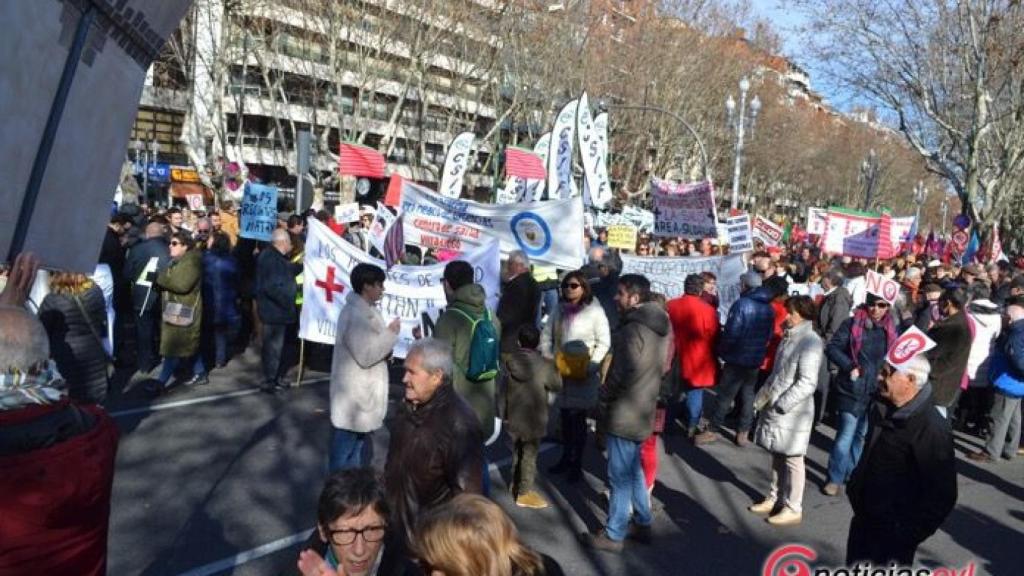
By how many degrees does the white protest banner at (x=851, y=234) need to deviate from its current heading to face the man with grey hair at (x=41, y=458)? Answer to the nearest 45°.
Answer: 0° — it already faces them

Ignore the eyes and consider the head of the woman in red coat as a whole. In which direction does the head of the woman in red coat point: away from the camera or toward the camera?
away from the camera

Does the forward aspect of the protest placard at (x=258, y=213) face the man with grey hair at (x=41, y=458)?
yes

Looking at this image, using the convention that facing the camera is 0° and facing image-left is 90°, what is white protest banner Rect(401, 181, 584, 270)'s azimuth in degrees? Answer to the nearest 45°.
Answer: approximately 0°

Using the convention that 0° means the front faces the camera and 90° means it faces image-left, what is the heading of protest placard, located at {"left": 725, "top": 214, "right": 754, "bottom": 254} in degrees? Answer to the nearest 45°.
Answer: approximately 0°

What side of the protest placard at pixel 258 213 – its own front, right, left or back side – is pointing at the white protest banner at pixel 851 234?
left

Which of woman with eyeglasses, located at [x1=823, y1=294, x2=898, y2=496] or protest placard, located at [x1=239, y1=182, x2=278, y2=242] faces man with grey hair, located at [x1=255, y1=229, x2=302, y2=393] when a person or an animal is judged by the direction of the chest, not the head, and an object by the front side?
the protest placard

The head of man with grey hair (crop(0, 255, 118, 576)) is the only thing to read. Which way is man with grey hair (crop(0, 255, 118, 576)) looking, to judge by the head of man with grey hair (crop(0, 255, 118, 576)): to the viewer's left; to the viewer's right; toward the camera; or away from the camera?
away from the camera

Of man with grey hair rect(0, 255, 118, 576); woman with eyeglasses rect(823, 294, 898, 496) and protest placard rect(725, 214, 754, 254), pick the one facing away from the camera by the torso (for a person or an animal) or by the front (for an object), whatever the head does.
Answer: the man with grey hair
